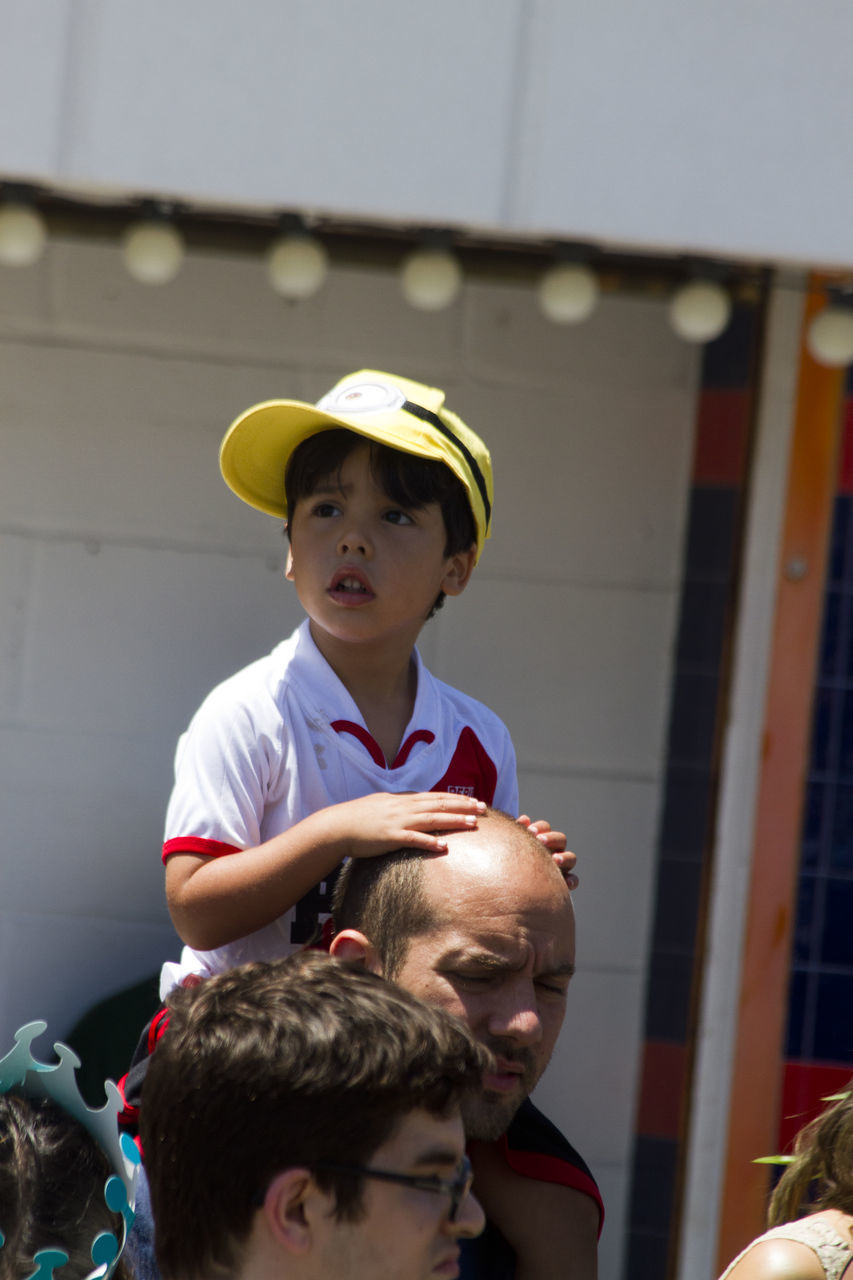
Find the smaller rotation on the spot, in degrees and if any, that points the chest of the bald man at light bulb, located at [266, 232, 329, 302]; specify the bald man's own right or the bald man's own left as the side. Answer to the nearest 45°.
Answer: approximately 135° to the bald man's own left

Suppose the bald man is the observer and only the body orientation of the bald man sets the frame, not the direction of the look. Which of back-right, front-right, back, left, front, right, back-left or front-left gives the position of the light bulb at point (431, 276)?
back-left

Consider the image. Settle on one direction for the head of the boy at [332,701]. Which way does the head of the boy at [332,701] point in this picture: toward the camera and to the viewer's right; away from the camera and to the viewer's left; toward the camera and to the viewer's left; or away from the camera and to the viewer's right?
toward the camera and to the viewer's left

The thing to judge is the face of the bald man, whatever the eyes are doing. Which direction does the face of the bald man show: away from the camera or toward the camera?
toward the camera

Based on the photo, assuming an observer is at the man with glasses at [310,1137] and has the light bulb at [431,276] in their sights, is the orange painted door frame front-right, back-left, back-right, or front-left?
front-right

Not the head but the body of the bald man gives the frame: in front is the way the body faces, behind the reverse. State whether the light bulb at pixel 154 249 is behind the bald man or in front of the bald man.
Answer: behind

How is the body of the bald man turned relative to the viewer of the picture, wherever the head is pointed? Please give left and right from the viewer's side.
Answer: facing the viewer and to the right of the viewer
